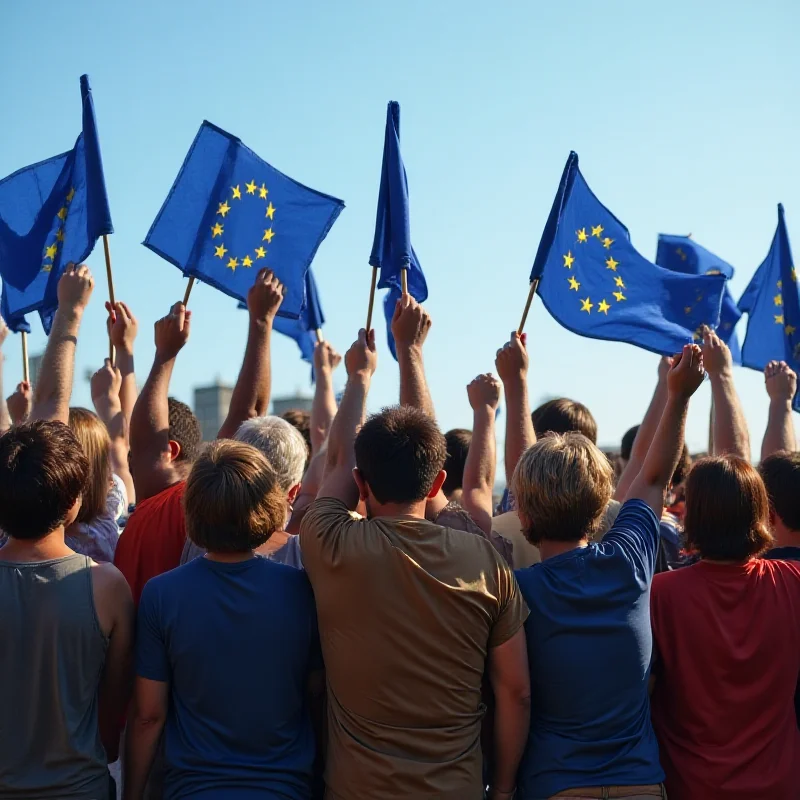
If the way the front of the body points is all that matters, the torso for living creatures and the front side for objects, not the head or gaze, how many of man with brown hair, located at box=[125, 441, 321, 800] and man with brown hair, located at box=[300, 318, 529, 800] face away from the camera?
2

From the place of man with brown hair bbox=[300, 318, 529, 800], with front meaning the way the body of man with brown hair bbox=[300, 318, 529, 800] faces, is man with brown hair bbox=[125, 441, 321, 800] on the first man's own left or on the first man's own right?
on the first man's own left

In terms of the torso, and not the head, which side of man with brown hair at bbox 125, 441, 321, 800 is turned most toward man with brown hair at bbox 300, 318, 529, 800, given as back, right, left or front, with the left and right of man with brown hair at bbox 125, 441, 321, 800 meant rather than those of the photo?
right

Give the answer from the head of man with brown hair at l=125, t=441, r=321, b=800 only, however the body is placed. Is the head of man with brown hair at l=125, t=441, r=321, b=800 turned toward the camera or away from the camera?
away from the camera

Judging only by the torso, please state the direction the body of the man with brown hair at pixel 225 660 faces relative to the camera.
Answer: away from the camera

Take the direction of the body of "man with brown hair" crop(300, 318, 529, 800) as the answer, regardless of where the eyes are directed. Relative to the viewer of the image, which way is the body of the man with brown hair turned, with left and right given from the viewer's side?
facing away from the viewer
